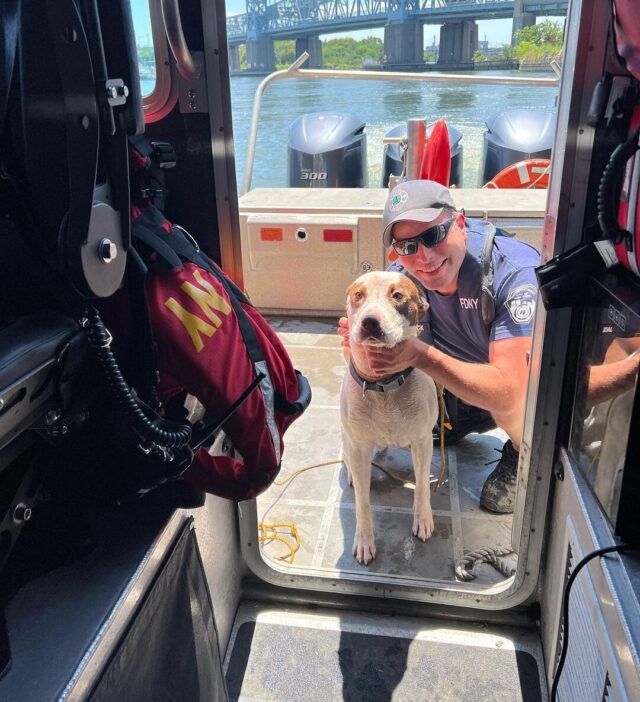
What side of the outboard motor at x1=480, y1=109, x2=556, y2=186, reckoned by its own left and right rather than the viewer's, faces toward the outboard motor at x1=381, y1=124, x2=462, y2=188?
right

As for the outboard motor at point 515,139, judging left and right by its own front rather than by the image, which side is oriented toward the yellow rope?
front

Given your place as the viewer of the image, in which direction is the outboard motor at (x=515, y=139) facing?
facing the viewer

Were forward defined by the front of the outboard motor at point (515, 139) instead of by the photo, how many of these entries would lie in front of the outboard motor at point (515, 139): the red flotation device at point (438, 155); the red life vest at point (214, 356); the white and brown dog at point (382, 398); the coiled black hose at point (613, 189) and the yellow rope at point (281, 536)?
5

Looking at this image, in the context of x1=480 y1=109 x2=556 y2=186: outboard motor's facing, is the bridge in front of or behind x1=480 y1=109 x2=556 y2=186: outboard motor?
behind

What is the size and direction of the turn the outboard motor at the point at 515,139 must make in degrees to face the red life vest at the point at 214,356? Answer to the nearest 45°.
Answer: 0° — it already faces it

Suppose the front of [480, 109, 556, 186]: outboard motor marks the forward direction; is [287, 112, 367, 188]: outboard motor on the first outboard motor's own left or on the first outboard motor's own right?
on the first outboard motor's own right

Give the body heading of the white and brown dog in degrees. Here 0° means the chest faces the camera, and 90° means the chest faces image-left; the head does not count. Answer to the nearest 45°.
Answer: approximately 0°

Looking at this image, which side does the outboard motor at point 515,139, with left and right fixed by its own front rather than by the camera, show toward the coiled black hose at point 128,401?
front
